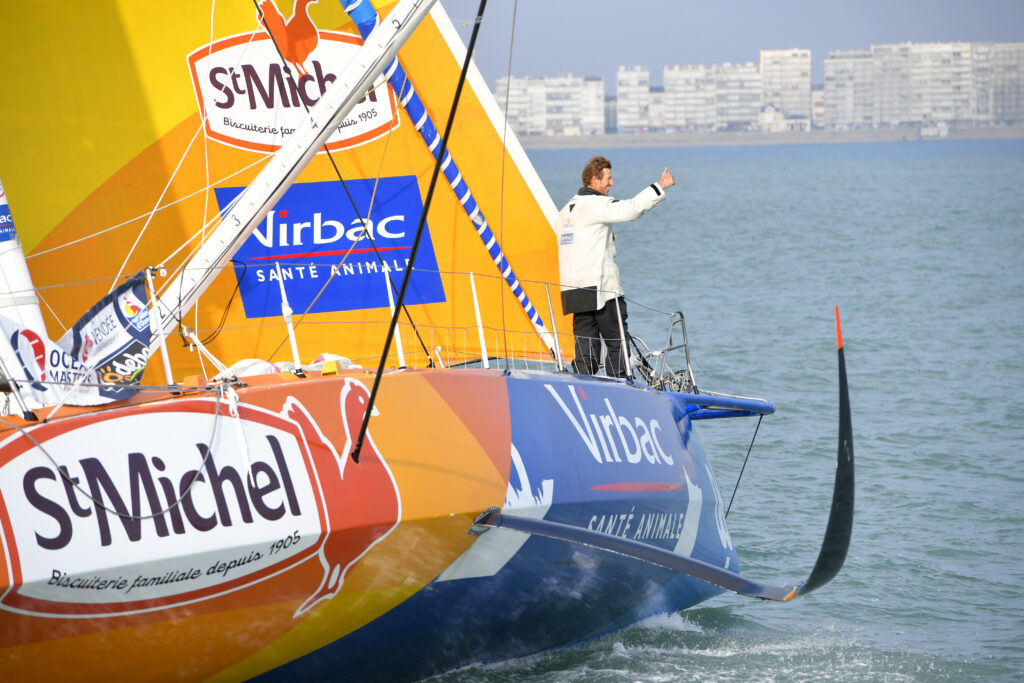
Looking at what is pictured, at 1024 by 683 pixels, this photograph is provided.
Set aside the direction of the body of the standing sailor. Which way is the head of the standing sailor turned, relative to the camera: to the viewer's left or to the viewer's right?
to the viewer's right

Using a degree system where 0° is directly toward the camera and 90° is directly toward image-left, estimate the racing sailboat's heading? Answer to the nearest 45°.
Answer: approximately 225°
